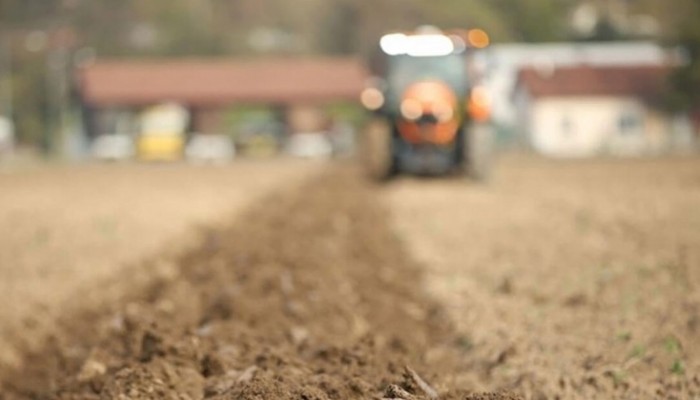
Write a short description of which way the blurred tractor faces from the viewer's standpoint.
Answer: facing the viewer
